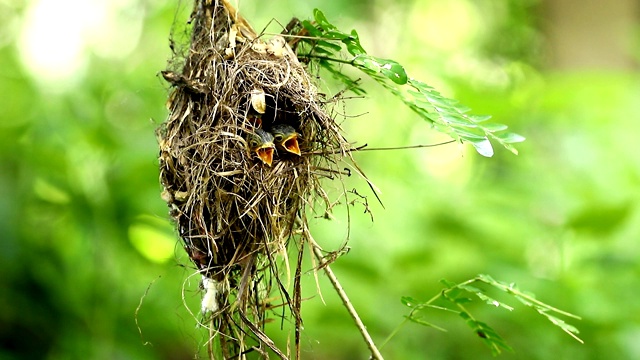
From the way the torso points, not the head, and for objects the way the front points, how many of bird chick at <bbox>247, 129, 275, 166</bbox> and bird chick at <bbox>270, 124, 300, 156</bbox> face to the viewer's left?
0

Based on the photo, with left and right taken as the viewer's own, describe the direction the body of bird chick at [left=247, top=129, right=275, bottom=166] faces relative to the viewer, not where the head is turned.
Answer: facing the viewer and to the right of the viewer
